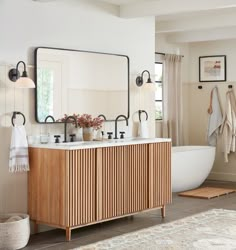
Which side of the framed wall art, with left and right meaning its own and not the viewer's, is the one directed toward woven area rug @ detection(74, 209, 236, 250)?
front

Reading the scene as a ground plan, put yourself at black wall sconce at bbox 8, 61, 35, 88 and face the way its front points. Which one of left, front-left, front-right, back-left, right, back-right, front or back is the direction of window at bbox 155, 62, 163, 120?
left

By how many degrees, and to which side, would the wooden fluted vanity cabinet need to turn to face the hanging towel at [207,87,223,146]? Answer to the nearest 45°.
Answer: approximately 90° to its left

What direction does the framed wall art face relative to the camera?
toward the camera

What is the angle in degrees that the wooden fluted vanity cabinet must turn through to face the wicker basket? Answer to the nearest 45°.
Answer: approximately 90° to its right

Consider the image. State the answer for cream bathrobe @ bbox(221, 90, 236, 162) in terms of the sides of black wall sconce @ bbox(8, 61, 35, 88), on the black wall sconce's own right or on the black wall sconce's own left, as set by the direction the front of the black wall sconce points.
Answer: on the black wall sconce's own left

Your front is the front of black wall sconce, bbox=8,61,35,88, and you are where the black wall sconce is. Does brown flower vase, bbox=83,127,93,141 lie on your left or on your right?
on your left

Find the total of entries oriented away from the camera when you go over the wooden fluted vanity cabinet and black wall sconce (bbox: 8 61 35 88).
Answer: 0

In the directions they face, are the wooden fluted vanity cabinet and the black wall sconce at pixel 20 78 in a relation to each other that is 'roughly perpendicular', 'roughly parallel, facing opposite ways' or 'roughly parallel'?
roughly parallel
